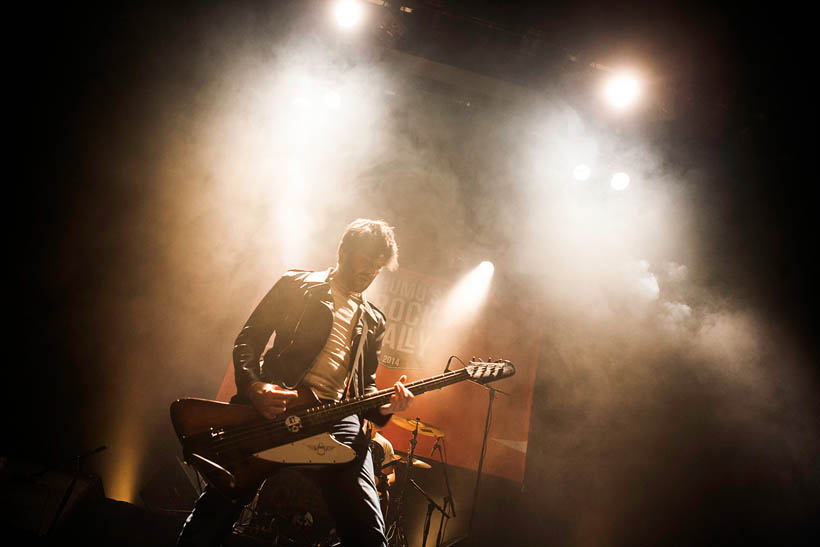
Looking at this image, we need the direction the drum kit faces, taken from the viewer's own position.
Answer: facing the viewer and to the left of the viewer

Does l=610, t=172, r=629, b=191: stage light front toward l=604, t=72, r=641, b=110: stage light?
yes

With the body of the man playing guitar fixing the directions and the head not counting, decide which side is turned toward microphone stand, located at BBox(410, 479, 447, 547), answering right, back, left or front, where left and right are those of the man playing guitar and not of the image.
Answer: left

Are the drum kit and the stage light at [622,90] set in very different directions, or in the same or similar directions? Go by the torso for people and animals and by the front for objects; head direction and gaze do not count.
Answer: same or similar directions

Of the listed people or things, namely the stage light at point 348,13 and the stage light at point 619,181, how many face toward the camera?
2

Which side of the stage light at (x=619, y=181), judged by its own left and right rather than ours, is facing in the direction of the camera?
front

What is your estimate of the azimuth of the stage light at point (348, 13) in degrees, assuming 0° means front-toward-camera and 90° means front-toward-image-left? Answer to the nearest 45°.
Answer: approximately 0°

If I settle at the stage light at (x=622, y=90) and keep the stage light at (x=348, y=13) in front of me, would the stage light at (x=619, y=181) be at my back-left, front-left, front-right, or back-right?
back-right

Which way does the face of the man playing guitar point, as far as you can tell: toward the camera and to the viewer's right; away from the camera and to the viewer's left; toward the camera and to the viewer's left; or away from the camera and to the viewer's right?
toward the camera and to the viewer's right

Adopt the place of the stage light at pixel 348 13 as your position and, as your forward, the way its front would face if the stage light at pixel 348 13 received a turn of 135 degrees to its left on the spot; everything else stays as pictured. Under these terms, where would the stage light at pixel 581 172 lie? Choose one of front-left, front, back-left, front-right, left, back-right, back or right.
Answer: front-right
